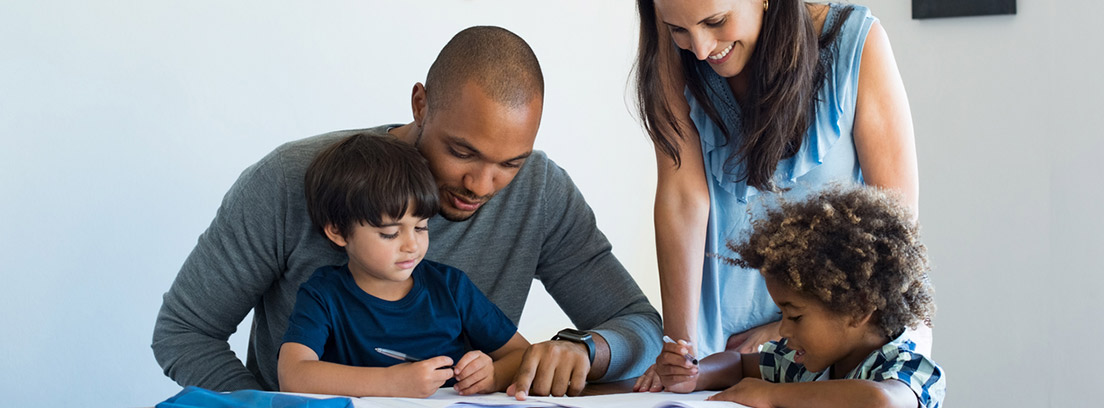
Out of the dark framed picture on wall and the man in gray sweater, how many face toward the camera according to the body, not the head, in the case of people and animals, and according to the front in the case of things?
2

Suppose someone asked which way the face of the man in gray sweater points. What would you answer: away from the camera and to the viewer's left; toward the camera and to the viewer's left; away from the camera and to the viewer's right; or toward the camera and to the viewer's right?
toward the camera and to the viewer's right

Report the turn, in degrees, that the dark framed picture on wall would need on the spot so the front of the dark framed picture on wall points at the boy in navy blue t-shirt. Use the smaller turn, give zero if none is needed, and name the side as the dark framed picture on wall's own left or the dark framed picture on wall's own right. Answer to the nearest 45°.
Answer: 0° — it already faces them

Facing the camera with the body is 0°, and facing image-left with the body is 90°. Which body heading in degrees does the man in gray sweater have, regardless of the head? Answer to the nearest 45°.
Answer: approximately 0°

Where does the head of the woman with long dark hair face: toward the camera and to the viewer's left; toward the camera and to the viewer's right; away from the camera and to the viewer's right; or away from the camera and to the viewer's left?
toward the camera and to the viewer's left

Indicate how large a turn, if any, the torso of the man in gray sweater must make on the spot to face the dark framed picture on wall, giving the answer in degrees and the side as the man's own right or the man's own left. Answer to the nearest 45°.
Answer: approximately 135° to the man's own left

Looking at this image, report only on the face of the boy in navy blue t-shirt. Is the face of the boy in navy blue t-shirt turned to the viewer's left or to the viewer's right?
to the viewer's right

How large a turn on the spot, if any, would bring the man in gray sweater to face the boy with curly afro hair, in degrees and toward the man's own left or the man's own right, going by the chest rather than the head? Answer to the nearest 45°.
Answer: approximately 45° to the man's own left

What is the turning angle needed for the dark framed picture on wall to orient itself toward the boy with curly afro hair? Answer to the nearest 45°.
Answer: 0° — it already faces them

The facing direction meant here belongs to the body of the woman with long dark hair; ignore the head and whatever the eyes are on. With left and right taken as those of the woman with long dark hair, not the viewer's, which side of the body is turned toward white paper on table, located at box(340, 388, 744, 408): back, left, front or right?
front

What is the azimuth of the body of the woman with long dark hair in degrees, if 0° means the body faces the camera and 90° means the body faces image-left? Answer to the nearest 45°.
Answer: approximately 45°
